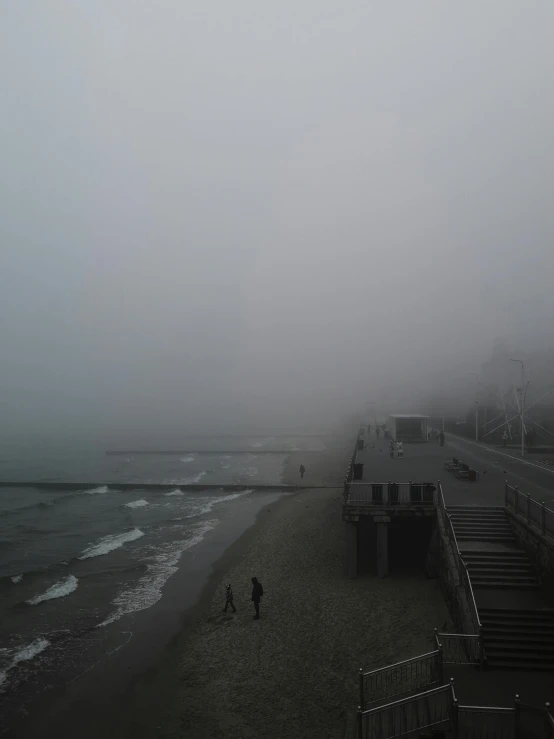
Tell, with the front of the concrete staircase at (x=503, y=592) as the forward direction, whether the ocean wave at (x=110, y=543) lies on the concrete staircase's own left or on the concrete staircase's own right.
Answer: on the concrete staircase's own right

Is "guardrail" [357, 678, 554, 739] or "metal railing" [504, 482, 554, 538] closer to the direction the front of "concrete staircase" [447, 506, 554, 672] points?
the guardrail

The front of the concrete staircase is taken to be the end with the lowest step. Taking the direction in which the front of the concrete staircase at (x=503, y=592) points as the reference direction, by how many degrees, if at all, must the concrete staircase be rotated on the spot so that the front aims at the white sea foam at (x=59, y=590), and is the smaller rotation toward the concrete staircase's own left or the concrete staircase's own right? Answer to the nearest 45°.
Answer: approximately 90° to the concrete staircase's own right

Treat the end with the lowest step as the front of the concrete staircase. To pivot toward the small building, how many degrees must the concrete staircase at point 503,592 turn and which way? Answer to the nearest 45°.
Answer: approximately 180°

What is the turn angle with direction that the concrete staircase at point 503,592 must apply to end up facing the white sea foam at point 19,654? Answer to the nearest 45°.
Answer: approximately 90° to its right

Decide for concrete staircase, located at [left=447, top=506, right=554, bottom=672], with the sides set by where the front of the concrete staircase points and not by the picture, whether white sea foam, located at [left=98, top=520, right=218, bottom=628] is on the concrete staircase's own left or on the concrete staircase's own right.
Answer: on the concrete staircase's own right

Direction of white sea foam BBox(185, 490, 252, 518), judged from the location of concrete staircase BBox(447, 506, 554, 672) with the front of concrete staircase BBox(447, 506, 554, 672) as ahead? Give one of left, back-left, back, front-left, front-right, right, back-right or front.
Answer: back-right

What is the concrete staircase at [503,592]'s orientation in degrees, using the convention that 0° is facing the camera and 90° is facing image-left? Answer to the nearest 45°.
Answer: approximately 0°

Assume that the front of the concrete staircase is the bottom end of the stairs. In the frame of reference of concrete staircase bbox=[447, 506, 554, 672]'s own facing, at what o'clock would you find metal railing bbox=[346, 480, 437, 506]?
The metal railing is roughly at 5 o'clock from the concrete staircase.

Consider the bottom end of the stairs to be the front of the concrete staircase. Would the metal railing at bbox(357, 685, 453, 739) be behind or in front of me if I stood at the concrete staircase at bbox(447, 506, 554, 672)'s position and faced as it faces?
in front
